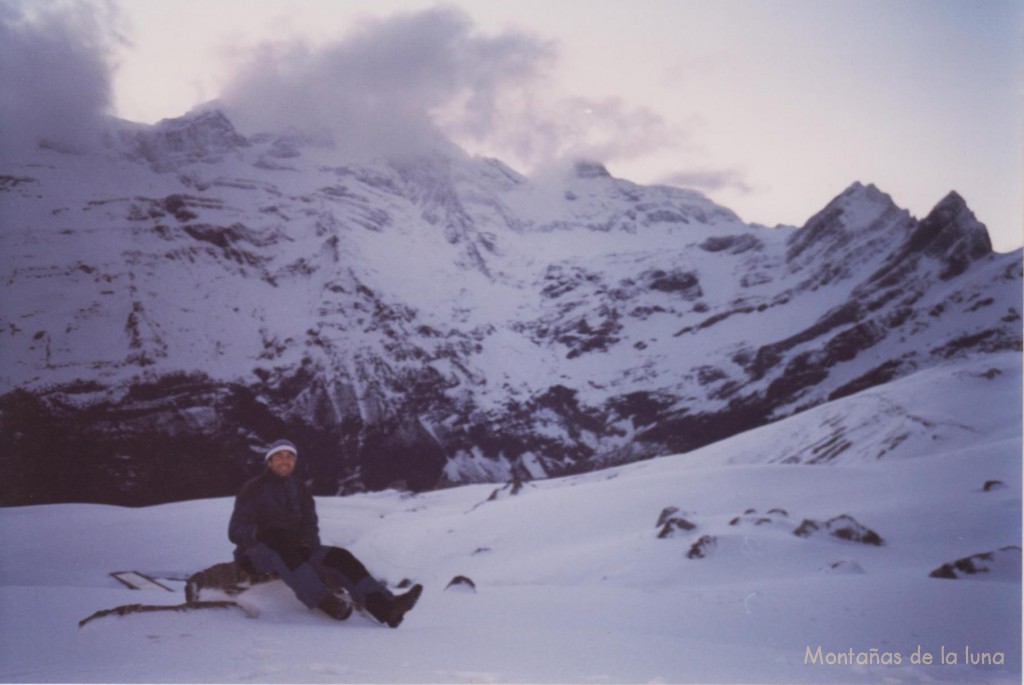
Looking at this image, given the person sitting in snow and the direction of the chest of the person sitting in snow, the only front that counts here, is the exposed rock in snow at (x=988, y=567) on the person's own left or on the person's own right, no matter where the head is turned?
on the person's own left

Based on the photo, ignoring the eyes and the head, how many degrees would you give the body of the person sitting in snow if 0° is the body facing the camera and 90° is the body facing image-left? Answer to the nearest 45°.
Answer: approximately 315°

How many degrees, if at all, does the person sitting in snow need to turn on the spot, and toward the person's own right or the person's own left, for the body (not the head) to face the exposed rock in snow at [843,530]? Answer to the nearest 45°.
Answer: approximately 90° to the person's own left
